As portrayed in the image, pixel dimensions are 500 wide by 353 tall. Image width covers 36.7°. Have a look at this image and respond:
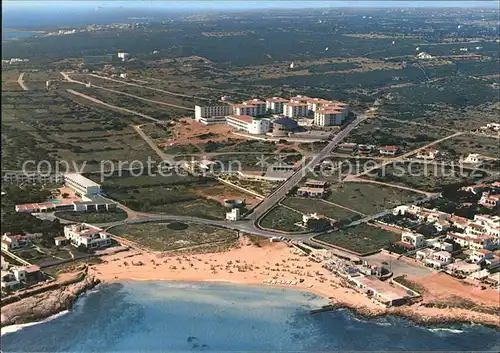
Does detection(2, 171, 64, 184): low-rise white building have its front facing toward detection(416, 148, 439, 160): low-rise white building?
no

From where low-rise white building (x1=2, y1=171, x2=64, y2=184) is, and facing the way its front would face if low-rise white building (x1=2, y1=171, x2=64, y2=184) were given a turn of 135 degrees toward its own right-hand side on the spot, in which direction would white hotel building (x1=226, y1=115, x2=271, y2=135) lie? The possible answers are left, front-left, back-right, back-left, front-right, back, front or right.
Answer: right

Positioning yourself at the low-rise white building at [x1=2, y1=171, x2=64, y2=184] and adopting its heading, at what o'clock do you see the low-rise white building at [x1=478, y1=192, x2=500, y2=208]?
the low-rise white building at [x1=478, y1=192, x2=500, y2=208] is roughly at 10 o'clock from the low-rise white building at [x1=2, y1=171, x2=64, y2=184].

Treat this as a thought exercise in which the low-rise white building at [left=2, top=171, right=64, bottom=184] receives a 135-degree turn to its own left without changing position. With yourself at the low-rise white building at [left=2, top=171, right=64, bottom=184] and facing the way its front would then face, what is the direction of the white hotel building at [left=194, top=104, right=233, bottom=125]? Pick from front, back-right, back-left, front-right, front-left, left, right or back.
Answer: front

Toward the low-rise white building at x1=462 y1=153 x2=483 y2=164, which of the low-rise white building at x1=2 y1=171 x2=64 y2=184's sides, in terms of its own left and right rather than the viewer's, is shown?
left

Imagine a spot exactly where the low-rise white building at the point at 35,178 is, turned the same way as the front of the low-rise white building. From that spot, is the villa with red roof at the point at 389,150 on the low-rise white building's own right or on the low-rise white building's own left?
on the low-rise white building's own left

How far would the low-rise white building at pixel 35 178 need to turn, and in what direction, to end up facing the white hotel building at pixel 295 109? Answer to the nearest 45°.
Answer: approximately 135° to its left

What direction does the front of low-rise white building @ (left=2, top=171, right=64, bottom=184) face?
toward the camera

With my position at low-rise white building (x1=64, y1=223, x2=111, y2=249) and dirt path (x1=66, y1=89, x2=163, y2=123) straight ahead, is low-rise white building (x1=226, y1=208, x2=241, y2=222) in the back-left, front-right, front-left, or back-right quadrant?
front-right

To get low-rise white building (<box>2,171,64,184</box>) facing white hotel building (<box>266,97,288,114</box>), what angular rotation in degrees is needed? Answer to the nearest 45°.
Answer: approximately 135° to its left

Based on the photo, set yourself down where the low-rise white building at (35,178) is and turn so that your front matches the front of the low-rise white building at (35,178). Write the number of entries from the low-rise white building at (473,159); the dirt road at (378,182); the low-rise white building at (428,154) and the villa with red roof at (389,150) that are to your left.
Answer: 4

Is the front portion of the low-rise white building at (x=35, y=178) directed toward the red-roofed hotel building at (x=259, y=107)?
no

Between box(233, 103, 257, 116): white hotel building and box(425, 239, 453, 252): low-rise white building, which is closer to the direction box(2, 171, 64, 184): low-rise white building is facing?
the low-rise white building

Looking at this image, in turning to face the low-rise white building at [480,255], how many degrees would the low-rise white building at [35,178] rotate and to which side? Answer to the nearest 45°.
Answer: approximately 45° to its left

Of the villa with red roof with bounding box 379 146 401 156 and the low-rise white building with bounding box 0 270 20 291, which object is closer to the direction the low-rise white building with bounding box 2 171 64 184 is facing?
the low-rise white building

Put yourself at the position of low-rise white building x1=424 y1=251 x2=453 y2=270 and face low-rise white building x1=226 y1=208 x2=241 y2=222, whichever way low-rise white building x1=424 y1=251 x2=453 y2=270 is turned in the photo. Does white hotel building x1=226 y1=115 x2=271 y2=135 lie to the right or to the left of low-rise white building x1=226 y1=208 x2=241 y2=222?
right

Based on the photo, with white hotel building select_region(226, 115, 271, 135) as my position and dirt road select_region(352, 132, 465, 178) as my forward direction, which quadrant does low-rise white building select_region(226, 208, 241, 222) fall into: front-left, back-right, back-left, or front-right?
front-right

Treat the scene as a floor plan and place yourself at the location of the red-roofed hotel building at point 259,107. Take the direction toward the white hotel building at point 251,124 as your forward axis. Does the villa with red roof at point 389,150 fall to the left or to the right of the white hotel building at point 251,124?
left

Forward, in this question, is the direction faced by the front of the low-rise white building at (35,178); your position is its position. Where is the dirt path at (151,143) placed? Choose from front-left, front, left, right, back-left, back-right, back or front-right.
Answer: back-left
